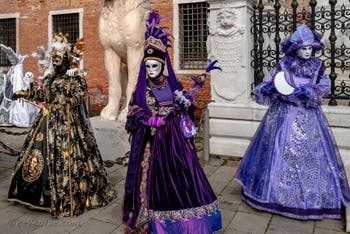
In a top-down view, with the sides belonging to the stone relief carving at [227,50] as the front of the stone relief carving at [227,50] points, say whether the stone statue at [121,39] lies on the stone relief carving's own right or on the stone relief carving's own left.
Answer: on the stone relief carving's own right

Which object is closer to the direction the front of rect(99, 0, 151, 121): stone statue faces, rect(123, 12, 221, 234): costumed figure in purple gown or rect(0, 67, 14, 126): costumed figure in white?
the costumed figure in purple gown

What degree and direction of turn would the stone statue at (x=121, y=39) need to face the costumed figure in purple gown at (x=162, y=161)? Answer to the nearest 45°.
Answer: approximately 45° to its left

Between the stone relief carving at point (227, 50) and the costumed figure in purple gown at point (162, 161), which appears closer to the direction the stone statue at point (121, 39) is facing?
the costumed figure in purple gown

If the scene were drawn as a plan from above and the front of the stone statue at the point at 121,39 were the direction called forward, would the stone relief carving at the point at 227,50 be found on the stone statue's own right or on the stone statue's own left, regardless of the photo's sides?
on the stone statue's own left

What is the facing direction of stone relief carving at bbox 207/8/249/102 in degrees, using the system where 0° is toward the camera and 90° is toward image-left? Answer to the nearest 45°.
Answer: approximately 0°

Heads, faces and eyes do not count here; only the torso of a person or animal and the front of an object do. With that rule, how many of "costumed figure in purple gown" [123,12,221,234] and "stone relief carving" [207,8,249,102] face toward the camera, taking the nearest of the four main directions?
2

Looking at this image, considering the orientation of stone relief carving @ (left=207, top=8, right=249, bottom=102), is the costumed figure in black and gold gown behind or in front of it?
in front

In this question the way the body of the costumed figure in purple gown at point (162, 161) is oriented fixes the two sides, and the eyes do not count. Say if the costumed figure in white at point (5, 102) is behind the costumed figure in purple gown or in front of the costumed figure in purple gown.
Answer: behind
